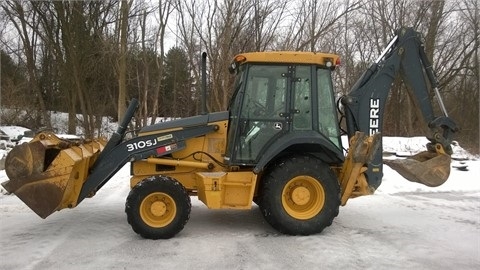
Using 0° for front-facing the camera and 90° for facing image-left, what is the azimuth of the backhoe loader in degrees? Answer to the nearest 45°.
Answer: approximately 90°
